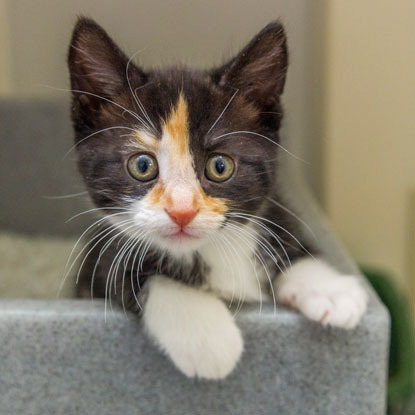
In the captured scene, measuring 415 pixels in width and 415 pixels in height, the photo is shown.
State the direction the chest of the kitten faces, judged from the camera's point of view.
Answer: toward the camera
